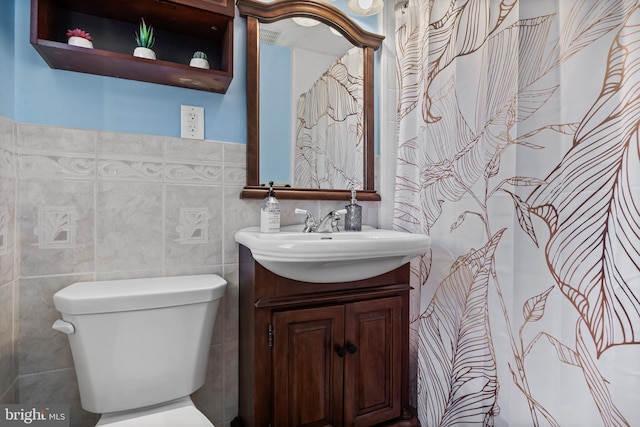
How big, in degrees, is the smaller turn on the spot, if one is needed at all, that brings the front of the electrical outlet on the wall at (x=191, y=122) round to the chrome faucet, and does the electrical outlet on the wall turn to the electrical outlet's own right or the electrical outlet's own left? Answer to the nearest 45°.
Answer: approximately 90° to the electrical outlet's own left

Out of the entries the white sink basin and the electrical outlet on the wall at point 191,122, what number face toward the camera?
2

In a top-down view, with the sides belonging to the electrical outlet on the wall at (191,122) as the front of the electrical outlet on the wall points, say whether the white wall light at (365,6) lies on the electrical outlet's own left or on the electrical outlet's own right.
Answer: on the electrical outlet's own left

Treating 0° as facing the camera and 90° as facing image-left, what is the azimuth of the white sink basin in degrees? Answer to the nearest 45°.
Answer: approximately 0°

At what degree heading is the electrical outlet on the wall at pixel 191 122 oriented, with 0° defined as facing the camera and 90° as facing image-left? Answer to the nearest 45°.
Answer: approximately 0°

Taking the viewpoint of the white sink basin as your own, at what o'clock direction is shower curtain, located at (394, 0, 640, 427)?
The shower curtain is roughly at 9 o'clock from the white sink basin.
